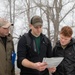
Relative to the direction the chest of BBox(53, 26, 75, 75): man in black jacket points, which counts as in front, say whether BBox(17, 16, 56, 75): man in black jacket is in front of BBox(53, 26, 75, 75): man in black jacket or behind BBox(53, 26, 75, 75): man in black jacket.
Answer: in front

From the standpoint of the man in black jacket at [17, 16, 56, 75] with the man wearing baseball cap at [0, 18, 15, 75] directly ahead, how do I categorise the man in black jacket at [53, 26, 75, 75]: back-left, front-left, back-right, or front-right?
back-right

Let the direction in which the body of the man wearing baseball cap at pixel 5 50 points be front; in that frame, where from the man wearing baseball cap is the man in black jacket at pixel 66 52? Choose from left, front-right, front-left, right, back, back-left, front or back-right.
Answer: front-left

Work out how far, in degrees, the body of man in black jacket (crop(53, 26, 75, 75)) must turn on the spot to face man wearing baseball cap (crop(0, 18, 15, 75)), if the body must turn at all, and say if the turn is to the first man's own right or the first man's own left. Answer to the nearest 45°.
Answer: approximately 45° to the first man's own right

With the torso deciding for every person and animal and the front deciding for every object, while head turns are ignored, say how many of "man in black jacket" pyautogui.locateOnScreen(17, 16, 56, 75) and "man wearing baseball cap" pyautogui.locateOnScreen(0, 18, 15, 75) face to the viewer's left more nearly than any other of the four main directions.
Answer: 0

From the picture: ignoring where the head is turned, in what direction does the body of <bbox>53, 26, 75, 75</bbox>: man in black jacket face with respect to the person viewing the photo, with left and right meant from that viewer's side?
facing the viewer and to the left of the viewer

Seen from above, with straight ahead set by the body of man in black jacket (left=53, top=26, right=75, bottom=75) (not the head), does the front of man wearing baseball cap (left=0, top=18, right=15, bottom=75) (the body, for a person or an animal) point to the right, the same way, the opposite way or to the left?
to the left

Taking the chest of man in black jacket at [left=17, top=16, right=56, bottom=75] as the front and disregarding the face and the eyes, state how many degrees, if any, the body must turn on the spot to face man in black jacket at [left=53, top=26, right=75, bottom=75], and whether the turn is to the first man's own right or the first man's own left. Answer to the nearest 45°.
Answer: approximately 45° to the first man's own left

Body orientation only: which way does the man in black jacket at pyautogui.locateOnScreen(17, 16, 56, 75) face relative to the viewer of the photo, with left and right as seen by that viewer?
facing the viewer and to the right of the viewer

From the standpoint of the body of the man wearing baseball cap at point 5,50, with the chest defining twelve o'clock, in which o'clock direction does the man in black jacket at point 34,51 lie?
The man in black jacket is roughly at 11 o'clock from the man wearing baseball cap.

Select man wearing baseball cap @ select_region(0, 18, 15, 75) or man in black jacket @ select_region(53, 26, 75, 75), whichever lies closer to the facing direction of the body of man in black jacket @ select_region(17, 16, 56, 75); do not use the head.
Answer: the man in black jacket

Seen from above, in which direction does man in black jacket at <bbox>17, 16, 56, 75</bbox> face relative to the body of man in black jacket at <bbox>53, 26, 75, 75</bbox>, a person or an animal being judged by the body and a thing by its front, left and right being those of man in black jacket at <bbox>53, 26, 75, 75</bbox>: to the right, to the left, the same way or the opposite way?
to the left
